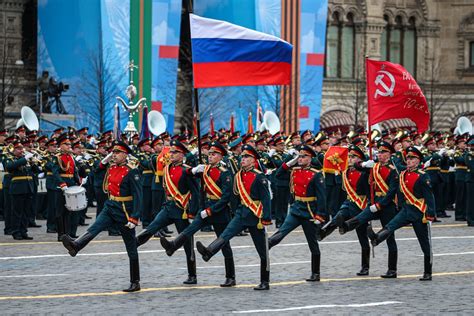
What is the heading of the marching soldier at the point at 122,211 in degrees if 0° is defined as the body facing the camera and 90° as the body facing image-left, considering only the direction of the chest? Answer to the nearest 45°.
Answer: approximately 45°

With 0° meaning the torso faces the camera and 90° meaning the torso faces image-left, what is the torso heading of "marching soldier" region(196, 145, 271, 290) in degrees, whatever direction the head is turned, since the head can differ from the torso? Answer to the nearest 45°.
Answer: approximately 45°

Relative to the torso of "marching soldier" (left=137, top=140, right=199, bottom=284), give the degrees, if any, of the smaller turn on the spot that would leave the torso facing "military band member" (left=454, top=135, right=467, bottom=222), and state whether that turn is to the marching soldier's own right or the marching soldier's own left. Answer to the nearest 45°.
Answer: approximately 180°

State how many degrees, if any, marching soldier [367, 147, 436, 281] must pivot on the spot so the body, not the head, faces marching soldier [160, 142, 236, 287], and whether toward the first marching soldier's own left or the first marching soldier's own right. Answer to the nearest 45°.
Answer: approximately 45° to the first marching soldier's own right

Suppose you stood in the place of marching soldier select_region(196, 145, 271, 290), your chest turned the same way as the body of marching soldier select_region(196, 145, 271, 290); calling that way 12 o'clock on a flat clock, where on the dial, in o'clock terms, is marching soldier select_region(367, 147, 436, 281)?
marching soldier select_region(367, 147, 436, 281) is roughly at 7 o'clock from marching soldier select_region(196, 145, 271, 290).

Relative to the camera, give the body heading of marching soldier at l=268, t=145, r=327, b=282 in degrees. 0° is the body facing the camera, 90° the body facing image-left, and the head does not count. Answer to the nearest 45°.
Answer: approximately 45°

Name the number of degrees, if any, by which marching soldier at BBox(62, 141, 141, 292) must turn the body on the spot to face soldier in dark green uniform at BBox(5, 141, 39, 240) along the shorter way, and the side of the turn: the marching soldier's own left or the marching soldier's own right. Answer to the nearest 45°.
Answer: approximately 135° to the marching soldier's own right

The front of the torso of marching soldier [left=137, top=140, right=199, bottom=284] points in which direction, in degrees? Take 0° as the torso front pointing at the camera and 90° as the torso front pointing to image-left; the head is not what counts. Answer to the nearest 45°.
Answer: approximately 45°
